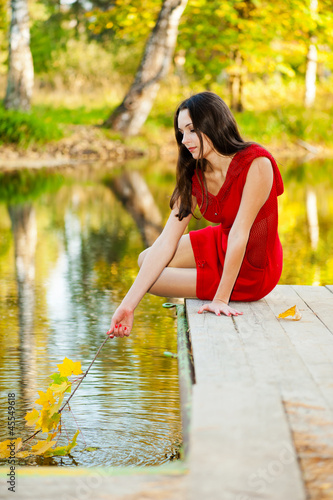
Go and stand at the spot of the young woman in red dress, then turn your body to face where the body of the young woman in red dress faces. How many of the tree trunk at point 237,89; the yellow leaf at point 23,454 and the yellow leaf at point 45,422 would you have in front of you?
2

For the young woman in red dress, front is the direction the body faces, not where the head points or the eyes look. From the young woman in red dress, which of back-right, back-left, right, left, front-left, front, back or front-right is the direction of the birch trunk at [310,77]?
back-right

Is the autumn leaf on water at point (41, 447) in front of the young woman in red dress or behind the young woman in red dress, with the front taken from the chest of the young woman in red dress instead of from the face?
in front

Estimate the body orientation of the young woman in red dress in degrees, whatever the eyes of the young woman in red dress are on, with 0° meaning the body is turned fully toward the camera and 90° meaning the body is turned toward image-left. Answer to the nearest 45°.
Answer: approximately 45°

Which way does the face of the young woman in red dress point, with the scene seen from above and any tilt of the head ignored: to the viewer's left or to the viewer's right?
to the viewer's left

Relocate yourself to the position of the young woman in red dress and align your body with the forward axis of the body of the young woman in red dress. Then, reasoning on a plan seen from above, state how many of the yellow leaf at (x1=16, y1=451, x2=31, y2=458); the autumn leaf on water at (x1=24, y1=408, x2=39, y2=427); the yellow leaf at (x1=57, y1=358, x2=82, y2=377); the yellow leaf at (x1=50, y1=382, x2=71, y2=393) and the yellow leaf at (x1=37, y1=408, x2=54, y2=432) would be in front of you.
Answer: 5

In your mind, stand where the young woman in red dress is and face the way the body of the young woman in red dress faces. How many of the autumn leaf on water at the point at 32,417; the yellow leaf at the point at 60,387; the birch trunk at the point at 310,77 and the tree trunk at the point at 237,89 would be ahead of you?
2

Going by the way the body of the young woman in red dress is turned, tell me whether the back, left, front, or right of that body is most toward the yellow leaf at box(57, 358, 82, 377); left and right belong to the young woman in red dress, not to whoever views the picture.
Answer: front
